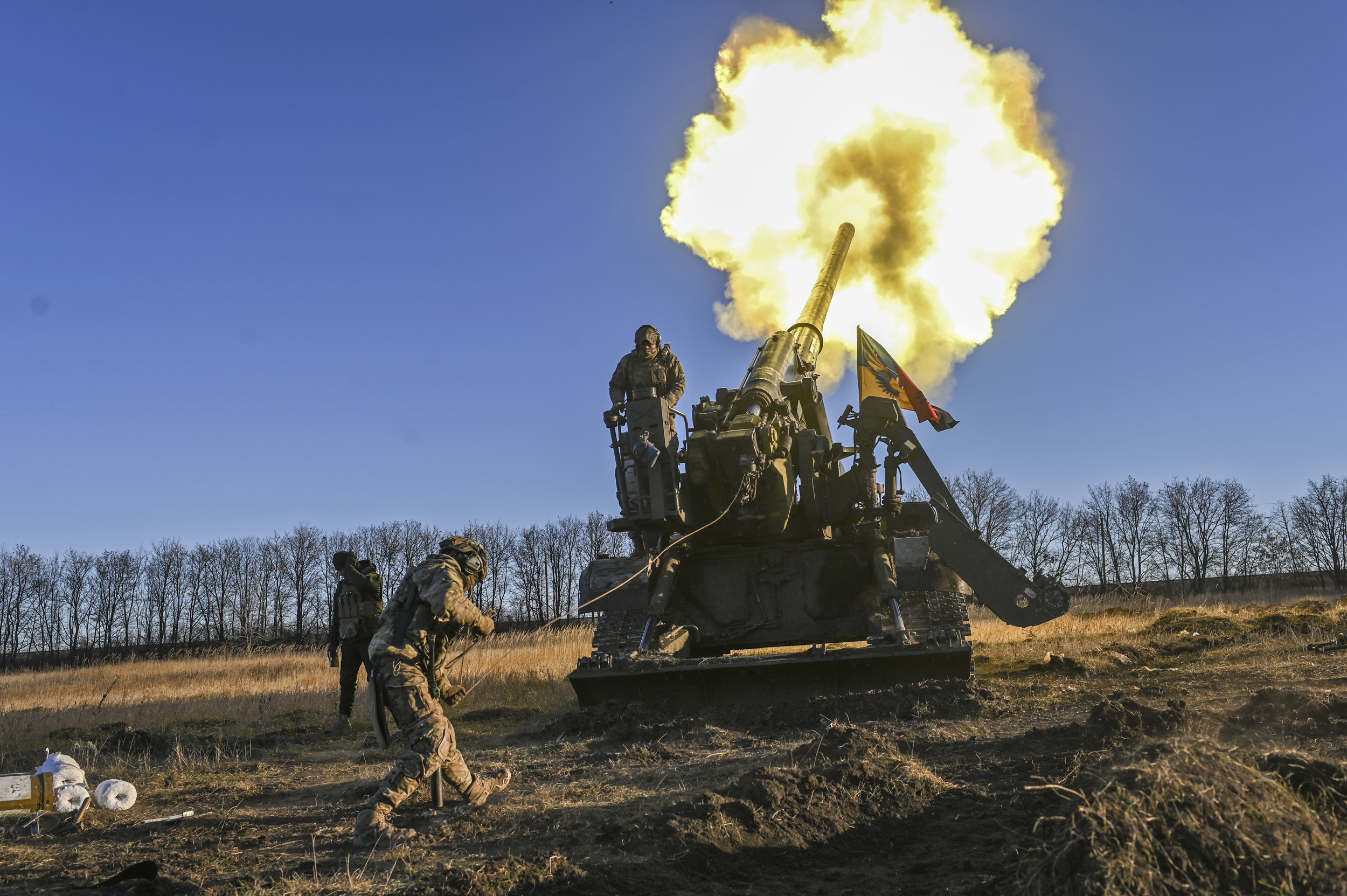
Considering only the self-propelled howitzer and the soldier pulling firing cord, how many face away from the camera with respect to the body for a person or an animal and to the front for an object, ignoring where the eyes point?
1

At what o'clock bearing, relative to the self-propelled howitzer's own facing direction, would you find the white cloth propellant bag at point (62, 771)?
The white cloth propellant bag is roughly at 7 o'clock from the self-propelled howitzer.

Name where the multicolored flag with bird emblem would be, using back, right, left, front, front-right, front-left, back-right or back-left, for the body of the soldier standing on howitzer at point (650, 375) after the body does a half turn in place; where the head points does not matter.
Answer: front-right

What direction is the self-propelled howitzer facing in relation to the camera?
away from the camera

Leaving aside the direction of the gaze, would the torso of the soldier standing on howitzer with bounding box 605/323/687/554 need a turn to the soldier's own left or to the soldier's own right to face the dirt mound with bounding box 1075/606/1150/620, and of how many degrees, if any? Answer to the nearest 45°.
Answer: approximately 135° to the soldier's own left

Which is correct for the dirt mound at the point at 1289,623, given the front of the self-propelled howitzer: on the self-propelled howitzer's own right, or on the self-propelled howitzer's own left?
on the self-propelled howitzer's own right
